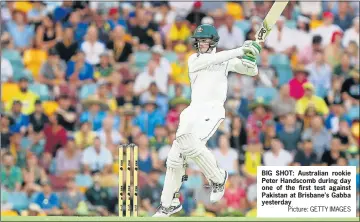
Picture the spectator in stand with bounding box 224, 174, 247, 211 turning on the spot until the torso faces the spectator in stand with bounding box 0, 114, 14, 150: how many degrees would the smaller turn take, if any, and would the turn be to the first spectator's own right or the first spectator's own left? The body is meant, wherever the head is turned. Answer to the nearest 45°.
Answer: approximately 90° to the first spectator's own right

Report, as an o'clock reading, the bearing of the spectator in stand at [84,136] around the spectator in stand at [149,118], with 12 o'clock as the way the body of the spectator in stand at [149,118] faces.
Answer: the spectator in stand at [84,136] is roughly at 3 o'clock from the spectator in stand at [149,118].

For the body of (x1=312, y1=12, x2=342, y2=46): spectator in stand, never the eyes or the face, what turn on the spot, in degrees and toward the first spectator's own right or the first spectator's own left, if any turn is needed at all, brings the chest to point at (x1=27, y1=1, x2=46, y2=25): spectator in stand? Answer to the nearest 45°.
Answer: approximately 90° to the first spectator's own right

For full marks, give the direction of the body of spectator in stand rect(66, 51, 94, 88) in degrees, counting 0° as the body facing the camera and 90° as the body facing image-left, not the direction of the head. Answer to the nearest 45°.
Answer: approximately 0°

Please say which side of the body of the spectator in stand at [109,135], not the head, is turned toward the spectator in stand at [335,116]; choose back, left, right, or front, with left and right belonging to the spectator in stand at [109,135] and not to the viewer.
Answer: left
